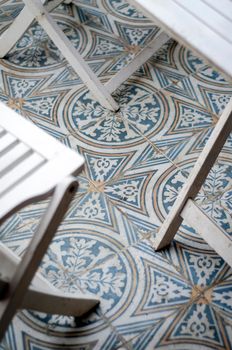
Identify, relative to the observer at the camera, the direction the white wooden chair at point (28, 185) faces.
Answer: facing away from the viewer and to the right of the viewer
